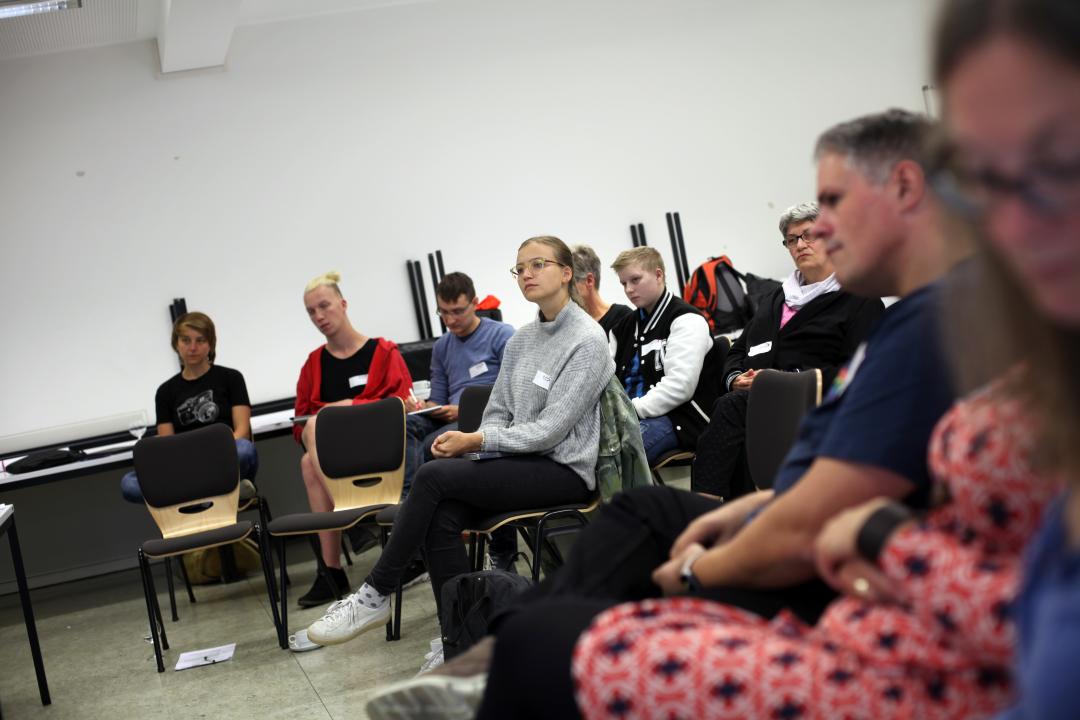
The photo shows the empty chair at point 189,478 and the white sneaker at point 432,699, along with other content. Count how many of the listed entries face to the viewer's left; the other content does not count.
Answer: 1

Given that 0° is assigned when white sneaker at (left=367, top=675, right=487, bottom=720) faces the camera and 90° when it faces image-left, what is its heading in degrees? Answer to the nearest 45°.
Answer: approximately 90°

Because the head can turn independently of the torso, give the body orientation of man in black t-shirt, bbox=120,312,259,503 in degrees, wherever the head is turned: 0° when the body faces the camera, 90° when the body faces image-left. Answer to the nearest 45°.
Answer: approximately 0°

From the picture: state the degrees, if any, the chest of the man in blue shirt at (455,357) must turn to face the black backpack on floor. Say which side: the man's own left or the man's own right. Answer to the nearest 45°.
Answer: approximately 45° to the man's own left

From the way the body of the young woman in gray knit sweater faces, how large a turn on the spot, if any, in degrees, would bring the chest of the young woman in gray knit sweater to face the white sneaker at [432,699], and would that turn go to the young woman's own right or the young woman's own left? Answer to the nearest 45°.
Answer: approximately 45° to the young woman's own left
